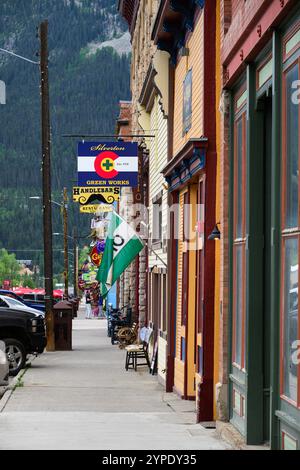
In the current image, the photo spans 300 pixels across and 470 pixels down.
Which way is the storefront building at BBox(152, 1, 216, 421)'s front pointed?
to the viewer's left

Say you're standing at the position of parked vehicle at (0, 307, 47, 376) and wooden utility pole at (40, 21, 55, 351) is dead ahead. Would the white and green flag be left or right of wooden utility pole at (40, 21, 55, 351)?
right

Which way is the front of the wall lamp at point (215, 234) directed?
to the viewer's left

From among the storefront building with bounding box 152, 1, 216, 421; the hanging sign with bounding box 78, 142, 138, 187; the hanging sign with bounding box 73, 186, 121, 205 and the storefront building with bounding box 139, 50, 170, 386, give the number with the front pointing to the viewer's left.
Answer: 2

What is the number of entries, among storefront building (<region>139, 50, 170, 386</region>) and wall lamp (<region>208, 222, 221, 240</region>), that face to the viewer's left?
2

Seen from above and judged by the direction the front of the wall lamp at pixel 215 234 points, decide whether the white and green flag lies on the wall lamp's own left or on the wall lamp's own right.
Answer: on the wall lamp's own right

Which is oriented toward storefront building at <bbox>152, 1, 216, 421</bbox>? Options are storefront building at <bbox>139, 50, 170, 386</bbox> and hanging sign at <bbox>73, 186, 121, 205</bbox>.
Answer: the hanging sign

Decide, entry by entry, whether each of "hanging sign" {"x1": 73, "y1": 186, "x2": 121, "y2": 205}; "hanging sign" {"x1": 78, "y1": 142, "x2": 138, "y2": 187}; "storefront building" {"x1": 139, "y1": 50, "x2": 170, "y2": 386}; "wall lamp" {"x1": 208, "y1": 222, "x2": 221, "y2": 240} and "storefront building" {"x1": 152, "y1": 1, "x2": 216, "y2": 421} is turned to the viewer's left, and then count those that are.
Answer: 3

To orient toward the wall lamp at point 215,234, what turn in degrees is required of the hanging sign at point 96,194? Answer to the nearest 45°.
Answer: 0° — it already faces it

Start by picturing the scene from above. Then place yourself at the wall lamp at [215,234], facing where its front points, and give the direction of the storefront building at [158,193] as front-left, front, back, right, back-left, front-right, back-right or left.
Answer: right

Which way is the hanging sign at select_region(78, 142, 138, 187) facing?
toward the camera

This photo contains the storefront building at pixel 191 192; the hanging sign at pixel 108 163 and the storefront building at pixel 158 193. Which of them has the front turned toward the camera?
the hanging sign

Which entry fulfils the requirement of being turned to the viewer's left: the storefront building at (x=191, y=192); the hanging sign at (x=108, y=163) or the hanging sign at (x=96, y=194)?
the storefront building
